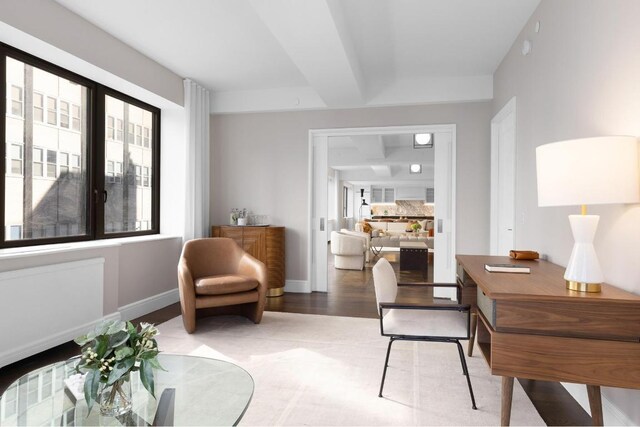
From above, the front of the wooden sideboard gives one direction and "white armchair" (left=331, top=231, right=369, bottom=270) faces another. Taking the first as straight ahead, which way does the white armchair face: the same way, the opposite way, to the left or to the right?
to the left

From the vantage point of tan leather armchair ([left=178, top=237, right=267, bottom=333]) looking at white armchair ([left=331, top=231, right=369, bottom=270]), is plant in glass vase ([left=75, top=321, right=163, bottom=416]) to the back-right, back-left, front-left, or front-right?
back-right

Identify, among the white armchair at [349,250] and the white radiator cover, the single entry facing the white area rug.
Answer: the white radiator cover

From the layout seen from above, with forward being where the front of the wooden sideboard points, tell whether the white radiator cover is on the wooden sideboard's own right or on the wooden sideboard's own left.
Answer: on the wooden sideboard's own right

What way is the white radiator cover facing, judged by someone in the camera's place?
facing the viewer and to the right of the viewer

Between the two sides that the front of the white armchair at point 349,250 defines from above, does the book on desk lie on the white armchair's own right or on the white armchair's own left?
on the white armchair's own right

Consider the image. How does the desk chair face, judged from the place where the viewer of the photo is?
facing to the right of the viewer

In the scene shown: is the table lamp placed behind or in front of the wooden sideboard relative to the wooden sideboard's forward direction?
in front

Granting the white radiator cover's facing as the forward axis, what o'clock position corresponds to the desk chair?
The desk chair is roughly at 12 o'clock from the white radiator cover.

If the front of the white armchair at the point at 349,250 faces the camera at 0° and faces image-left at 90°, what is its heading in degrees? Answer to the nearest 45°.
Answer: approximately 270°
